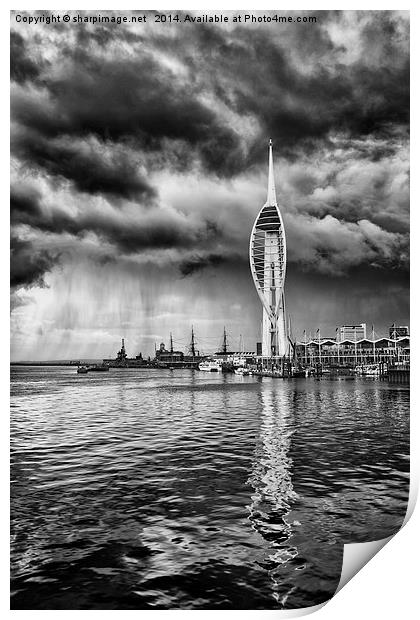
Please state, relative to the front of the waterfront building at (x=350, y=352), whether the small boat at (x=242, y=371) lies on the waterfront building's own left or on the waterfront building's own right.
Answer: on the waterfront building's own right

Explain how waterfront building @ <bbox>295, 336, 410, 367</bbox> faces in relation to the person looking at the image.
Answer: facing the viewer and to the left of the viewer
